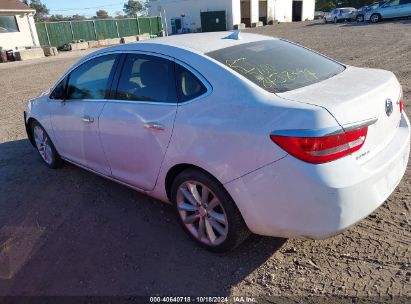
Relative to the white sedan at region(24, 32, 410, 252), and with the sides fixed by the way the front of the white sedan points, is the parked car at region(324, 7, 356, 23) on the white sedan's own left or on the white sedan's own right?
on the white sedan's own right

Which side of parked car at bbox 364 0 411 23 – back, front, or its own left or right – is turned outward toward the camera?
left

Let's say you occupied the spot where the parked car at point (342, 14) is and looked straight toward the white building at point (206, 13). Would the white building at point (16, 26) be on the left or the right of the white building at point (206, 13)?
left

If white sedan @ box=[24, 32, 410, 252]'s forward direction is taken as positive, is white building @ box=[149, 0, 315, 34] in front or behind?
in front

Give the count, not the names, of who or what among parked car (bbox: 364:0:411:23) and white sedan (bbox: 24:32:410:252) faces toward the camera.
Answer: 0

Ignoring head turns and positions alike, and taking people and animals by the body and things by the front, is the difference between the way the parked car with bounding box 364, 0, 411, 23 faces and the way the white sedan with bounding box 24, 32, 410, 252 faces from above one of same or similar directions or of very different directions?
same or similar directions

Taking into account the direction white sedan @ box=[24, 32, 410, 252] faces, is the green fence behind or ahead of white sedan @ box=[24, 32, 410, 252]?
ahead

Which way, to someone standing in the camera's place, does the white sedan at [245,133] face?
facing away from the viewer and to the left of the viewer
